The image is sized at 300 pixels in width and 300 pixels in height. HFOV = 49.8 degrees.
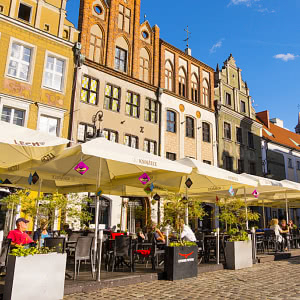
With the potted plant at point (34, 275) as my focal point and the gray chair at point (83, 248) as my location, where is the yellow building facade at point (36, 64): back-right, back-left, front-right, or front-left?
back-right

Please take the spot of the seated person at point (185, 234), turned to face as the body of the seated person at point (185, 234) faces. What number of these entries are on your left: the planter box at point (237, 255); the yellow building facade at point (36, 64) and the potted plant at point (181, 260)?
1

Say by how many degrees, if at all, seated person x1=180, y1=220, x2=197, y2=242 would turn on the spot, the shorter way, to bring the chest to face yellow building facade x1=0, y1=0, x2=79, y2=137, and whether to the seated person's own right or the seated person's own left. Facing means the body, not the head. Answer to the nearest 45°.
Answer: approximately 45° to the seated person's own right

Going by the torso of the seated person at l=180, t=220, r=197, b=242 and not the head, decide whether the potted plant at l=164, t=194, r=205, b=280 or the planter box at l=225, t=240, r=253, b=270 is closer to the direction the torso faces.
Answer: the potted plant
